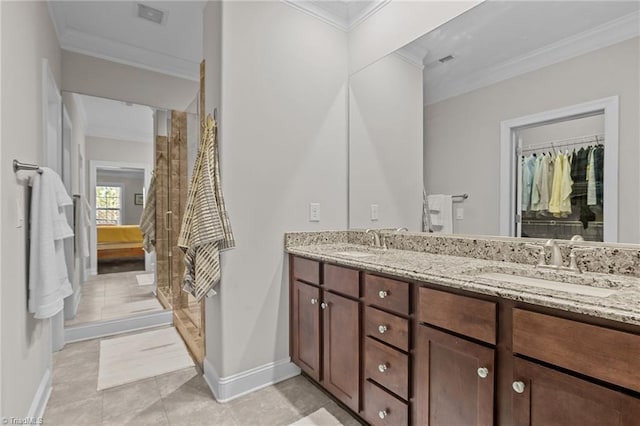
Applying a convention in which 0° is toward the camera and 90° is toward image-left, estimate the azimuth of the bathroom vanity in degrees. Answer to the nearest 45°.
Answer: approximately 45°

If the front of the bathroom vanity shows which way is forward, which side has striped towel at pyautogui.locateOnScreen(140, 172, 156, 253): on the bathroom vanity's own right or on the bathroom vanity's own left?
on the bathroom vanity's own right

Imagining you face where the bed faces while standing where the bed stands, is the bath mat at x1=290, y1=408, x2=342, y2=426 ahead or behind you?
ahead

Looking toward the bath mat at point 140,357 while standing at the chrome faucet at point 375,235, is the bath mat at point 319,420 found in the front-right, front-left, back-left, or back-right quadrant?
front-left

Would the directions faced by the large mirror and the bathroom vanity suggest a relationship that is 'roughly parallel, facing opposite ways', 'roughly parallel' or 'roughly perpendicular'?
roughly parallel

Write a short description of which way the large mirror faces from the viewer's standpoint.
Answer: facing the viewer and to the left of the viewer

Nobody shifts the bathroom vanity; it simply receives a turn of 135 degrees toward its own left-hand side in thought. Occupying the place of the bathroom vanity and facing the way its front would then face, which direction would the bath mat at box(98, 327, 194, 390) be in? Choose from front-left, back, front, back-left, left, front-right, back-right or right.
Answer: back

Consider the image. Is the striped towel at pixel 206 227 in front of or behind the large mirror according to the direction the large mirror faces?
in front

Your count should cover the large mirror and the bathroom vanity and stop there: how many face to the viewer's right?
0

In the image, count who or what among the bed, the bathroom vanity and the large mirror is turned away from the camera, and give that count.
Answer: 0
